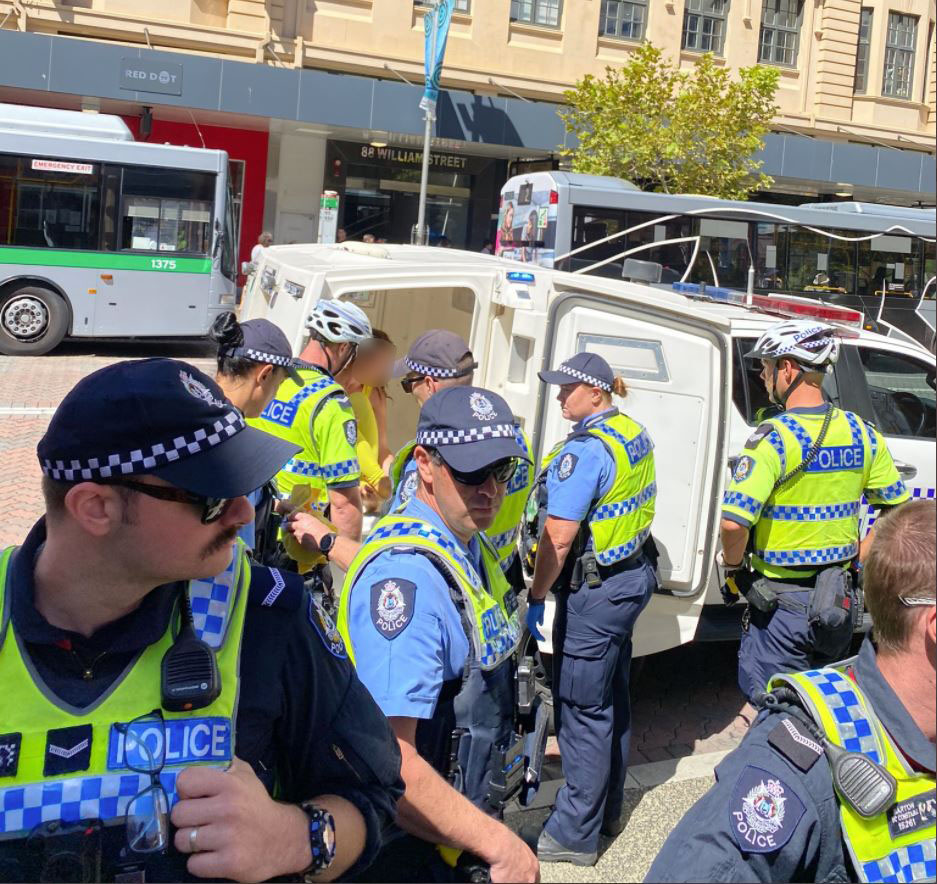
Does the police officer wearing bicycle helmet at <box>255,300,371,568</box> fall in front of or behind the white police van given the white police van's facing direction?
behind

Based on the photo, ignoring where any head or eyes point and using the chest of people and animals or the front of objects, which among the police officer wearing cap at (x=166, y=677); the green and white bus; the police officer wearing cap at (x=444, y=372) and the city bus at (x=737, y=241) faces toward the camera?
the police officer wearing cap at (x=166, y=677)

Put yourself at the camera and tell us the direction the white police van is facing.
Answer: facing away from the viewer and to the right of the viewer

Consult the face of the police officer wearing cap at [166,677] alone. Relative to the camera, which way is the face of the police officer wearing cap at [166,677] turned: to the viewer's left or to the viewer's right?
to the viewer's right
